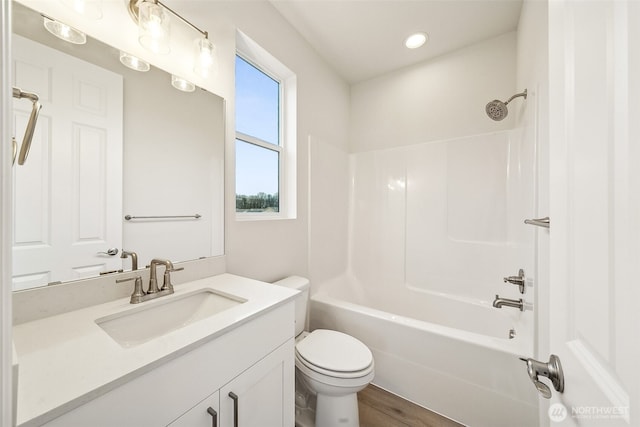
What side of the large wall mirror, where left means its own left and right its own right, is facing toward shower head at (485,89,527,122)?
front

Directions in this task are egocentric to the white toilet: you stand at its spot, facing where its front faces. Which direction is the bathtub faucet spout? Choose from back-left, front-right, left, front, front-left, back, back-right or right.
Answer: front-left

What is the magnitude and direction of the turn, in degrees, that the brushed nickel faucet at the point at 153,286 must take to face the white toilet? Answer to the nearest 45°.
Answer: approximately 45° to its left

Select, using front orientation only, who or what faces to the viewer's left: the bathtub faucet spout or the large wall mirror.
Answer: the bathtub faucet spout

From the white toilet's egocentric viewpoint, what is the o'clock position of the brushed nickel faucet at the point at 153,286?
The brushed nickel faucet is roughly at 4 o'clock from the white toilet.

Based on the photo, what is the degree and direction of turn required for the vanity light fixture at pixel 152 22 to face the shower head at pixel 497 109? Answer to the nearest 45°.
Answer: approximately 45° to its left

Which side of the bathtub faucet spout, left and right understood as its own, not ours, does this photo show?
left

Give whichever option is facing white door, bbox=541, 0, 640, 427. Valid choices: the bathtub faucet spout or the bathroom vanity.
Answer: the bathroom vanity
